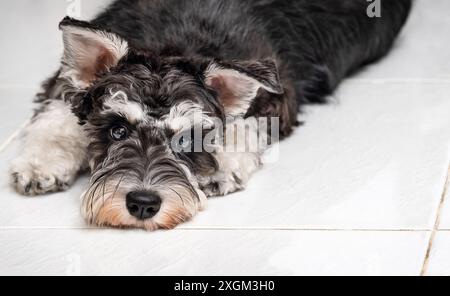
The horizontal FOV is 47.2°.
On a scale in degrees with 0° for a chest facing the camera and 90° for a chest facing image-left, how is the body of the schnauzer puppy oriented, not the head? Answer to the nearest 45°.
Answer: approximately 45°
